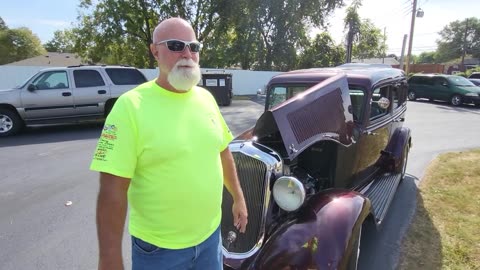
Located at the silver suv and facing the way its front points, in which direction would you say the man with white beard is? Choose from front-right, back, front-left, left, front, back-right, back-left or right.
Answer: left

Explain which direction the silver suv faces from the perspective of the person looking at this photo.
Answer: facing to the left of the viewer

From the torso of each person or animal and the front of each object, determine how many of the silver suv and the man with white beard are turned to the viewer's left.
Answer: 1

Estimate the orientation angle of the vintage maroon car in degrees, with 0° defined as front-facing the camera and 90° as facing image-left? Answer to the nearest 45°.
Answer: approximately 45°

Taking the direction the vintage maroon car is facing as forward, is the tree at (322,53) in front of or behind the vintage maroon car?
behind

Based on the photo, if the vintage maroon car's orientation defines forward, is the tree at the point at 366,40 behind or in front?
behind

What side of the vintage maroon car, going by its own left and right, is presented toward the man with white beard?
front

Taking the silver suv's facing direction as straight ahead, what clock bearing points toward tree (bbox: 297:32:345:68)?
The tree is roughly at 5 o'clock from the silver suv.

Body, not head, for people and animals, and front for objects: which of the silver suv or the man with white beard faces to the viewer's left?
the silver suv

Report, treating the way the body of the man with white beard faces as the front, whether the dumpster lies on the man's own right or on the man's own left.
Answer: on the man's own left

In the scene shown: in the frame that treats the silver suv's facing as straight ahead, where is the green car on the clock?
The green car is roughly at 6 o'clock from the silver suv.

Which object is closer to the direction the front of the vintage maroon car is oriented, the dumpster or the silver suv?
the silver suv
